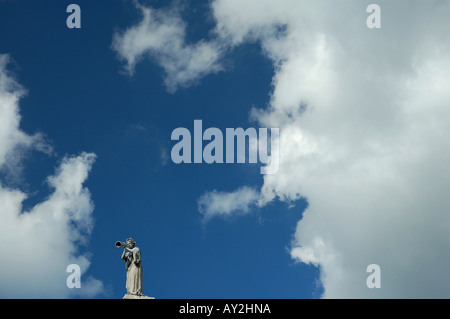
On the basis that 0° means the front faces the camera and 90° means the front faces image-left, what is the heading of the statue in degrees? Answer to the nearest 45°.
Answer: approximately 45°
